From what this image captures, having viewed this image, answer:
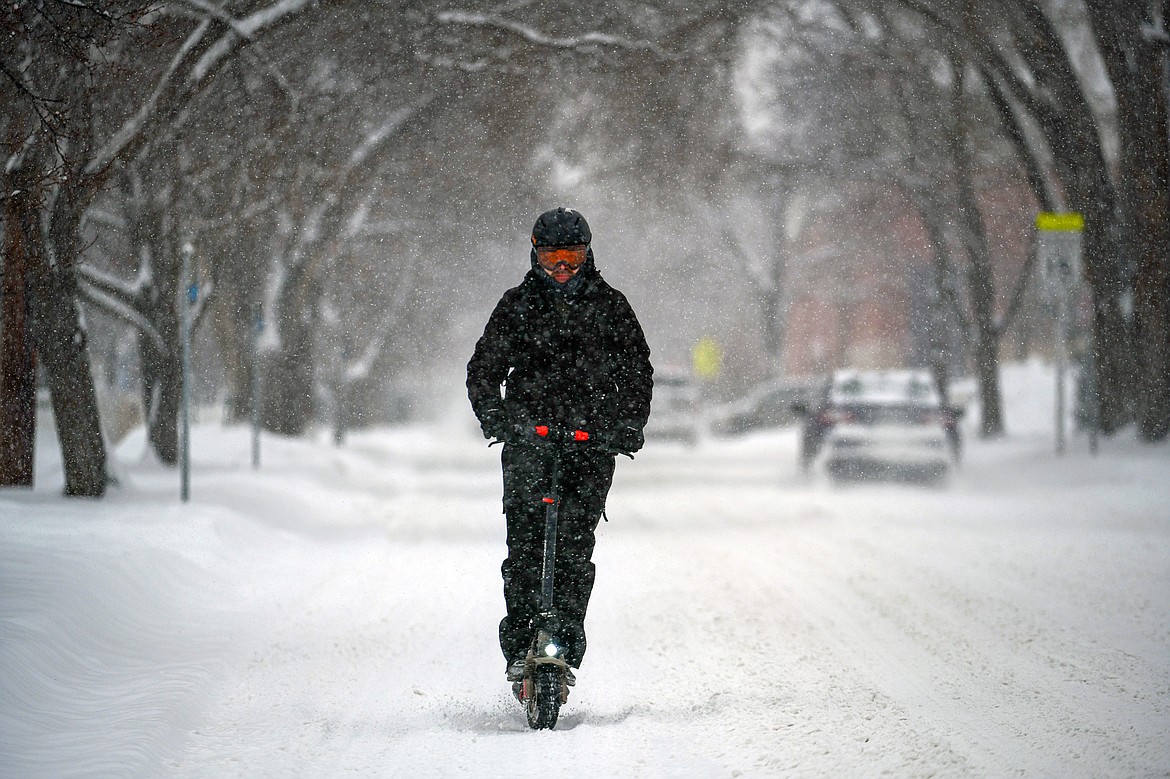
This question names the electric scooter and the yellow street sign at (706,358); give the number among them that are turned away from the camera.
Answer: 0

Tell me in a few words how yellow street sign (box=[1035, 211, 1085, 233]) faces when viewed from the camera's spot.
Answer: facing the viewer

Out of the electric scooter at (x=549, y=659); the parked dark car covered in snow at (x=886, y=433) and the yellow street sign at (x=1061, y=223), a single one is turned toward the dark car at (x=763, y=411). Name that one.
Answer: the parked dark car covered in snow

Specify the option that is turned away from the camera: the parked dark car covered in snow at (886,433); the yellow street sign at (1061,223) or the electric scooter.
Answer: the parked dark car covered in snow

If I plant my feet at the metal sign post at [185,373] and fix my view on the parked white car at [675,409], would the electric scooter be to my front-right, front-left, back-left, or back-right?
back-right

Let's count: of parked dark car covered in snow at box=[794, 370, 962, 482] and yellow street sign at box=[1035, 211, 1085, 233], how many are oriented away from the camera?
1

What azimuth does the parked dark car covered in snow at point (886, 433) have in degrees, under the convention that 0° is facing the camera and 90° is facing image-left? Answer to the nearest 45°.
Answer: approximately 180°

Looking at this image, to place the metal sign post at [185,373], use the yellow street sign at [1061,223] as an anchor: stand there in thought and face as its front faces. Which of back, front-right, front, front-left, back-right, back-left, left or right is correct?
front-right

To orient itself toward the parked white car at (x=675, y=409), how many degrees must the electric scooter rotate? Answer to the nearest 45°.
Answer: approximately 180°
